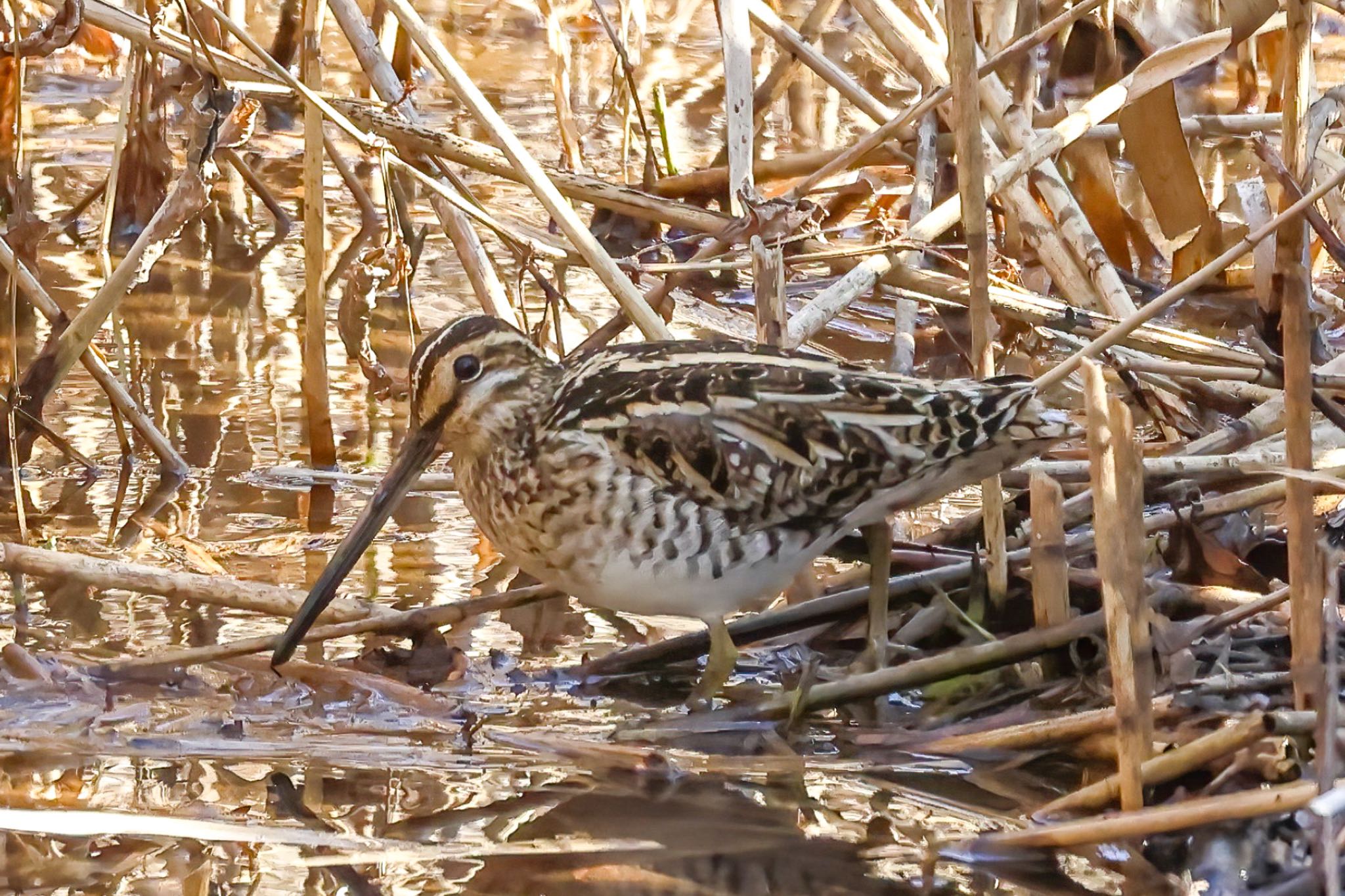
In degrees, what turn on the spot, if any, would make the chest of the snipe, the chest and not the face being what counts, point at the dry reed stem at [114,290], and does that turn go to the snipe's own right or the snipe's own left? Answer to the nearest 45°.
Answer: approximately 45° to the snipe's own right

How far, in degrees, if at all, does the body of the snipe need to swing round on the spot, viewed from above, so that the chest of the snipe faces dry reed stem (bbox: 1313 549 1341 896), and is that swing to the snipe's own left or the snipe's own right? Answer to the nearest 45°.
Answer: approximately 135° to the snipe's own left

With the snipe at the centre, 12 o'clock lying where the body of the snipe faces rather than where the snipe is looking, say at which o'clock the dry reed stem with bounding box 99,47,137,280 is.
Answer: The dry reed stem is roughly at 1 o'clock from the snipe.

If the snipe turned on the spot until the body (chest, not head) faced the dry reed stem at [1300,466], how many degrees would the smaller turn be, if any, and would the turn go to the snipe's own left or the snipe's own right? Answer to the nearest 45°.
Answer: approximately 135° to the snipe's own left

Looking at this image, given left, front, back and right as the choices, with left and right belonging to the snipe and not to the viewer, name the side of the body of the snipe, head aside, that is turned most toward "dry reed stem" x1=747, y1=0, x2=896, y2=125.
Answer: right

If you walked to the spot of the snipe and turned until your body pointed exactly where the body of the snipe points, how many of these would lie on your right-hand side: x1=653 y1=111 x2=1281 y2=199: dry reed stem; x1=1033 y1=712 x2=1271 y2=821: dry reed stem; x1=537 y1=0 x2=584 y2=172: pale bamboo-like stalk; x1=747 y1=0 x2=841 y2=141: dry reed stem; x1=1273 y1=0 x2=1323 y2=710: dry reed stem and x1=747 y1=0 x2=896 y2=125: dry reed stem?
4

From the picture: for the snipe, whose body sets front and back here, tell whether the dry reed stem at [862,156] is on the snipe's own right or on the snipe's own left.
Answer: on the snipe's own right

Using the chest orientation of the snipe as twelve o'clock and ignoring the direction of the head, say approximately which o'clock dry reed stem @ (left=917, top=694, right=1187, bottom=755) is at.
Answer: The dry reed stem is roughly at 7 o'clock from the snipe.

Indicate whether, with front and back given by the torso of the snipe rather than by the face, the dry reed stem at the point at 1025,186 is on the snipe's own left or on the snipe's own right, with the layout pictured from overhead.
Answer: on the snipe's own right

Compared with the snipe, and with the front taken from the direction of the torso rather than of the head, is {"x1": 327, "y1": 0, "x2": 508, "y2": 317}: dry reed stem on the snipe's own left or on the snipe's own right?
on the snipe's own right

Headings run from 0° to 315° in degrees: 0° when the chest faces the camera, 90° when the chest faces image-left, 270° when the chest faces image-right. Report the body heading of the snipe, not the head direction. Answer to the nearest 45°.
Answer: approximately 90°

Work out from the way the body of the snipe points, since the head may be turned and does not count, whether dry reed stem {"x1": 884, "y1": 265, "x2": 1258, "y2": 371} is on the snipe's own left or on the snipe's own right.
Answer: on the snipe's own right
